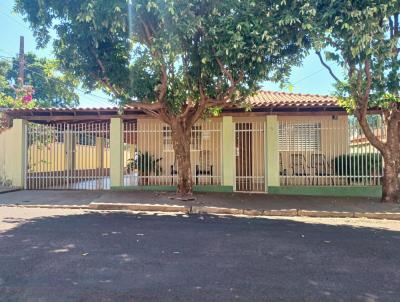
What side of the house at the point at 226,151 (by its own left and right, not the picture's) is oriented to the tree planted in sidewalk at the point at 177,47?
front

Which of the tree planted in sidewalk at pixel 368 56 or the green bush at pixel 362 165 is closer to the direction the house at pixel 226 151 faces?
the tree planted in sidewalk

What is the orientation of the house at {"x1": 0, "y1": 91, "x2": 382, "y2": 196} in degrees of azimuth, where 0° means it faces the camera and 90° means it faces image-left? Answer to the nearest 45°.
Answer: approximately 0°

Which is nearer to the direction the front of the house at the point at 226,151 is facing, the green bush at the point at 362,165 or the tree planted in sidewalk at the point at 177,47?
the tree planted in sidewalk

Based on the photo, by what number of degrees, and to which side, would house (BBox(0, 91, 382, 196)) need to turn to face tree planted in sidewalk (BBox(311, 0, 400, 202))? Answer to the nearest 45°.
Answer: approximately 45° to its left

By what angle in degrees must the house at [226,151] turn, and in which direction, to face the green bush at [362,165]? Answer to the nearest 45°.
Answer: approximately 90° to its left
